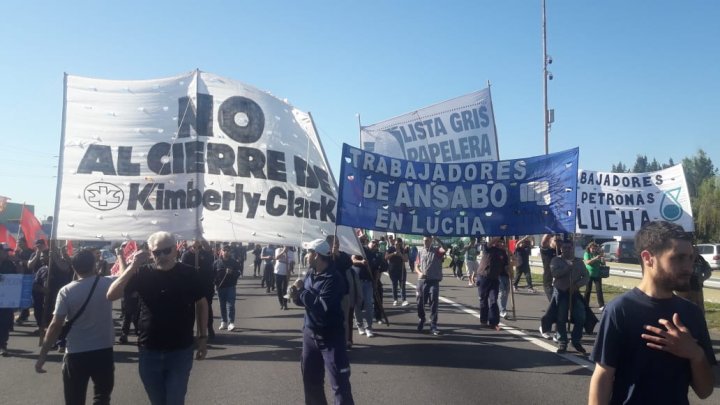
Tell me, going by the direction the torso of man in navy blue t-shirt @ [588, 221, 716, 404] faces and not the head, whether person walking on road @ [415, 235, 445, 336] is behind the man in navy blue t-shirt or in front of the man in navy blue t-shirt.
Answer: behind

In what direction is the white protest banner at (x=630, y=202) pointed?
toward the camera

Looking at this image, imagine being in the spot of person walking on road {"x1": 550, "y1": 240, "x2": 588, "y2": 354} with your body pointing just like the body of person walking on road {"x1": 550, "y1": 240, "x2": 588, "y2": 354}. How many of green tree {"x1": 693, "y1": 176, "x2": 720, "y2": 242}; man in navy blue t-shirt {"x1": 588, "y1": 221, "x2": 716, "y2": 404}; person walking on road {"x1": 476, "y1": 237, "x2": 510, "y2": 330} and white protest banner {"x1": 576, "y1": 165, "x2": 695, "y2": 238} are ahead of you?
1

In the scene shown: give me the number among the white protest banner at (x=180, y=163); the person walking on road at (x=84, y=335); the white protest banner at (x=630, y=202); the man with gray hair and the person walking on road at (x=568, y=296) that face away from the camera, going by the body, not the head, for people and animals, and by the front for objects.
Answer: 1

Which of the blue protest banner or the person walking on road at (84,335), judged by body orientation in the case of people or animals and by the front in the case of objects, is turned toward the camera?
the blue protest banner

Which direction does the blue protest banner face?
toward the camera

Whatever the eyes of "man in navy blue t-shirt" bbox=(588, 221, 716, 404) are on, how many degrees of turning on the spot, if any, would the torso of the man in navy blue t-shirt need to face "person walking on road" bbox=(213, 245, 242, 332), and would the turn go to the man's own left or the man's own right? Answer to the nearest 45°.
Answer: approximately 180°

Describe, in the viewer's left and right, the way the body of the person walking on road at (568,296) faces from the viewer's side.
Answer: facing the viewer

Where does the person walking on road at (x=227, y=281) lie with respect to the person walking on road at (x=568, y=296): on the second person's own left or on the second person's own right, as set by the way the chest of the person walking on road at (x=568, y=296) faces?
on the second person's own right

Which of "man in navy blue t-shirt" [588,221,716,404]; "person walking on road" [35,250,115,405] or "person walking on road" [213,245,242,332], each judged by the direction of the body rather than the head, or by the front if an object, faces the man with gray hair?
"person walking on road" [213,245,242,332]

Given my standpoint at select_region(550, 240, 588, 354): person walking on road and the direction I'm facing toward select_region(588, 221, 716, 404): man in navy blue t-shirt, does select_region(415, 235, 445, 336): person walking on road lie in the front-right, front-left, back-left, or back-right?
back-right

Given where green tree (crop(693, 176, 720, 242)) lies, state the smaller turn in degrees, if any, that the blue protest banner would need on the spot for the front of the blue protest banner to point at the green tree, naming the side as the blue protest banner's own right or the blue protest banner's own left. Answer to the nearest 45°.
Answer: approximately 135° to the blue protest banner's own left

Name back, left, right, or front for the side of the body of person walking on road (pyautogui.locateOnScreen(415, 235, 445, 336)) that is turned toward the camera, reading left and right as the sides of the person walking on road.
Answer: front
